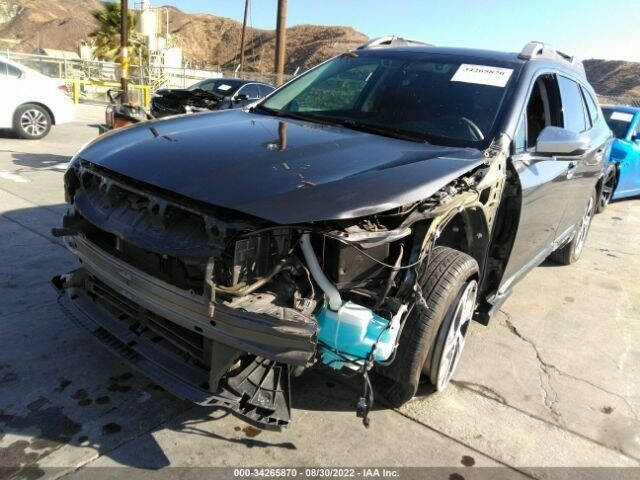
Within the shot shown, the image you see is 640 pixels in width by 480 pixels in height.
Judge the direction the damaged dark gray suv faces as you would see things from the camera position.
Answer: facing the viewer and to the left of the viewer

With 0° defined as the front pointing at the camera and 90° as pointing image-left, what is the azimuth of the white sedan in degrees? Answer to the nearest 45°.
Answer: approximately 90°

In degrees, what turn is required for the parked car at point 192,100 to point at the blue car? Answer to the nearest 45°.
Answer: approximately 90° to its left

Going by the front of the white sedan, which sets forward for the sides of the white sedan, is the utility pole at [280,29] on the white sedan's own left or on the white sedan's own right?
on the white sedan's own right

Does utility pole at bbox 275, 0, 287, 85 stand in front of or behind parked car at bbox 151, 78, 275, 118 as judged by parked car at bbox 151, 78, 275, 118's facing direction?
behind

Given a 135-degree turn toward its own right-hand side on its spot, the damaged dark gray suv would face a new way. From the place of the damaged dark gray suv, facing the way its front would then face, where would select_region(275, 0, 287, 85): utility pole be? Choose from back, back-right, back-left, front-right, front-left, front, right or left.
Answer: front

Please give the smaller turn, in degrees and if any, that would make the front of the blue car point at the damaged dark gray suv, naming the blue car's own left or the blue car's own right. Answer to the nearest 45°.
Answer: approximately 45° to the blue car's own left

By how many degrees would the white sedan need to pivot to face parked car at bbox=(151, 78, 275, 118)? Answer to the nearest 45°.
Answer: approximately 180°

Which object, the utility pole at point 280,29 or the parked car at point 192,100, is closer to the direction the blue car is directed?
the parked car

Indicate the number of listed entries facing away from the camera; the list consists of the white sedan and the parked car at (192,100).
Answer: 0

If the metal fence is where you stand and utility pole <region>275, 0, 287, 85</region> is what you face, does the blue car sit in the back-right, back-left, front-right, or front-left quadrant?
front-right

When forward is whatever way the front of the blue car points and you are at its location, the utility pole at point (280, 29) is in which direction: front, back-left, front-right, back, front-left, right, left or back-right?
right

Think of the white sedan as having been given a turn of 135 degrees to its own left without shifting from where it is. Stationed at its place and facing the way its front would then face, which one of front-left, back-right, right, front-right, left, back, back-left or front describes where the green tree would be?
back-left

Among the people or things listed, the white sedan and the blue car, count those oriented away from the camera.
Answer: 0

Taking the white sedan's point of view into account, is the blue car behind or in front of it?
behind

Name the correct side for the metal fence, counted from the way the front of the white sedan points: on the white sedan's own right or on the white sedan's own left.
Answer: on the white sedan's own right

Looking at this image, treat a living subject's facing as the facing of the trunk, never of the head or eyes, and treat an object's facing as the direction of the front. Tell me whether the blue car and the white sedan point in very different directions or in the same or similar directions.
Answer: same or similar directions

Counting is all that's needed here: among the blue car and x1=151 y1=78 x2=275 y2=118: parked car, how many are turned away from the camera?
0
